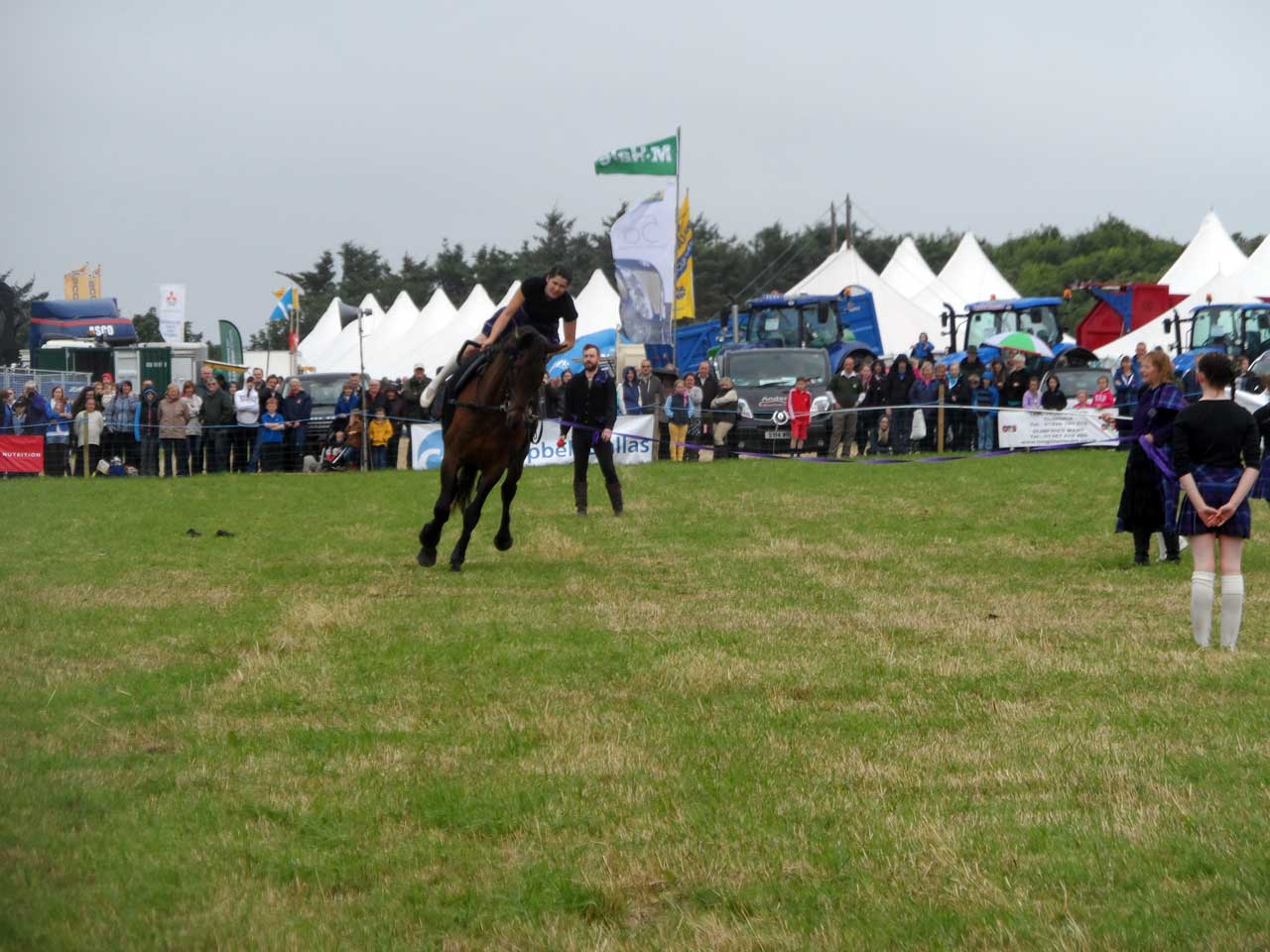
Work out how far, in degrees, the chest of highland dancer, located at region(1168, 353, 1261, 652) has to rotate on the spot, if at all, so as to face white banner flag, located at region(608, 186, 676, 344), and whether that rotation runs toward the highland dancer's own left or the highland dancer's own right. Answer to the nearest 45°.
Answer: approximately 45° to the highland dancer's own left

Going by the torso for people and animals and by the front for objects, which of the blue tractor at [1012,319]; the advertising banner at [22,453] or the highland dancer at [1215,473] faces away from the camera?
the highland dancer

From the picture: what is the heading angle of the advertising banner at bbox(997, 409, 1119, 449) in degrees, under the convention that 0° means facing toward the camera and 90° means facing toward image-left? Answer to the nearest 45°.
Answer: approximately 0°

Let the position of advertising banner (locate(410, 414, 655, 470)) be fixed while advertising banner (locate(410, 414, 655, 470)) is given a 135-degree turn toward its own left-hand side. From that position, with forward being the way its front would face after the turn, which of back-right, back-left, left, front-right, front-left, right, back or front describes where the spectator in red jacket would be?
front-right

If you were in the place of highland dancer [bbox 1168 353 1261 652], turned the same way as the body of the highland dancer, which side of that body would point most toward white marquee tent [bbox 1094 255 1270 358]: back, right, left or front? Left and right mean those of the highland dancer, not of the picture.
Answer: front

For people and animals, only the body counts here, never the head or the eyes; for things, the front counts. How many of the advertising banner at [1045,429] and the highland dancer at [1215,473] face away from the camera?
1

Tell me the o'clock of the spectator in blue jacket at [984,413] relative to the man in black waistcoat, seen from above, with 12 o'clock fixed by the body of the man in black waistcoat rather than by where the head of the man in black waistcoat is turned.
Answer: The spectator in blue jacket is roughly at 7 o'clock from the man in black waistcoat.

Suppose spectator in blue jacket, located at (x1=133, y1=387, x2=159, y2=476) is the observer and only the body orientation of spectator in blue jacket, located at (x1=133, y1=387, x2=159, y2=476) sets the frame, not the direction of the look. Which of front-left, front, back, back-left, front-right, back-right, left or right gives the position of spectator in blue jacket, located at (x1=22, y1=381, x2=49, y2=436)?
back-right

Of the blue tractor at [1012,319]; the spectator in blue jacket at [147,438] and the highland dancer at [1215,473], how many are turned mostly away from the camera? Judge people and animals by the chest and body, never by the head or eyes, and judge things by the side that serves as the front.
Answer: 1

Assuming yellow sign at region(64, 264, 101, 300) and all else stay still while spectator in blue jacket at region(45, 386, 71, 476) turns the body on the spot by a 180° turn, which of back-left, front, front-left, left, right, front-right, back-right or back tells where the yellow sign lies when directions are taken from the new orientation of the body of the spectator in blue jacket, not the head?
front
